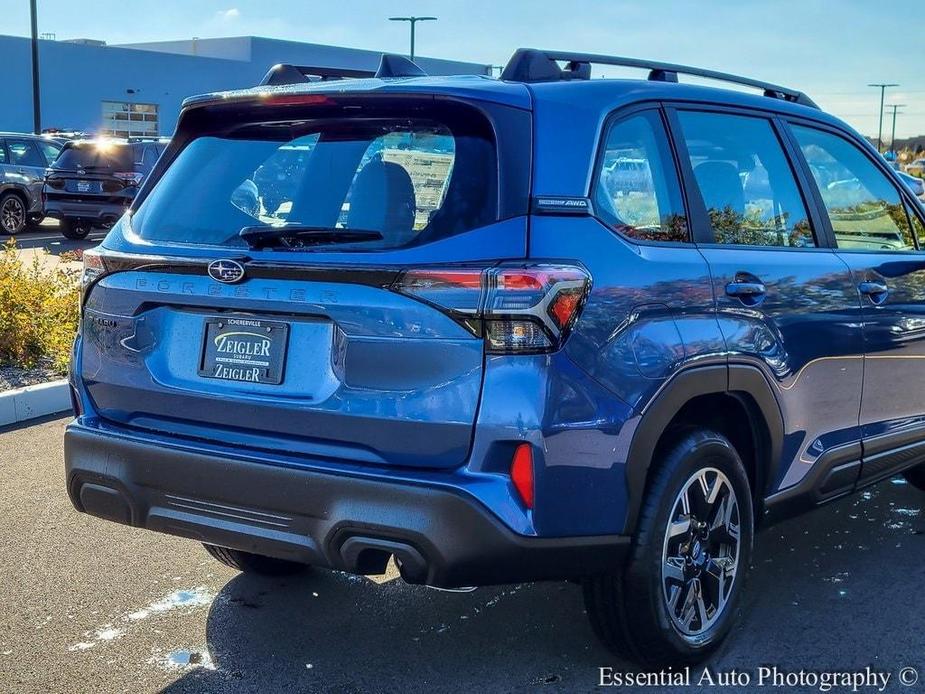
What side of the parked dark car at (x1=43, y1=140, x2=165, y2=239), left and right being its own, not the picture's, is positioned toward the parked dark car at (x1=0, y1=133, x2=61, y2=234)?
left

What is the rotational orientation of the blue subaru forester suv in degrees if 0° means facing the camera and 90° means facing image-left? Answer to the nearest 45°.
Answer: approximately 225°

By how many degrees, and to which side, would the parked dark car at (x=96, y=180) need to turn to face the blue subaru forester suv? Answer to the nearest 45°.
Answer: approximately 135° to its right

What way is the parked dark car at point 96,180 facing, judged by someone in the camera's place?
facing away from the viewer and to the right of the viewer

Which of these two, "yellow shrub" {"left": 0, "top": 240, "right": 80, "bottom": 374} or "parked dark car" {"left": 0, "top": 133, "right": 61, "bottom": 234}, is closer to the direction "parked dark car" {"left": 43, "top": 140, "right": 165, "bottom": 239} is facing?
the parked dark car

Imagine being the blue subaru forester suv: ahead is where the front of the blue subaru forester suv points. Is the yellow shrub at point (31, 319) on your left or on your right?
on your left

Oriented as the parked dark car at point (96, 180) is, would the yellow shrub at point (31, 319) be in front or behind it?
behind

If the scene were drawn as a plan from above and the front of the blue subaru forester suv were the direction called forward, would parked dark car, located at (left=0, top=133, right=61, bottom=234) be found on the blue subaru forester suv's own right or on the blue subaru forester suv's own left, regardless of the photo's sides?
on the blue subaru forester suv's own left

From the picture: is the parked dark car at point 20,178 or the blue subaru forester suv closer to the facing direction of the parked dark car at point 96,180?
the parked dark car
